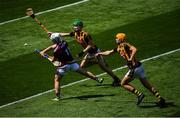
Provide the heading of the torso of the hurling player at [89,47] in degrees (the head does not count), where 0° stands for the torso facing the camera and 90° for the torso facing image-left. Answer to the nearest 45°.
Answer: approximately 45°

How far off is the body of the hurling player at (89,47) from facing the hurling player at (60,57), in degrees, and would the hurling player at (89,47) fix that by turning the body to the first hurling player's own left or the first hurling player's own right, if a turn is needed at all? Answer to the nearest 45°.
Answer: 0° — they already face them
